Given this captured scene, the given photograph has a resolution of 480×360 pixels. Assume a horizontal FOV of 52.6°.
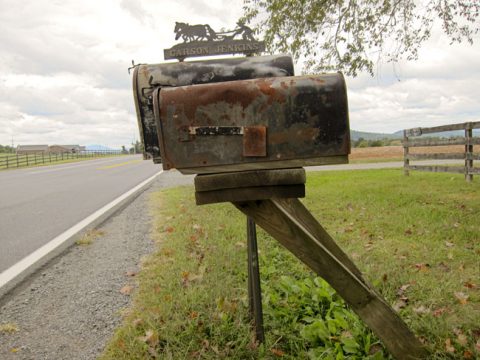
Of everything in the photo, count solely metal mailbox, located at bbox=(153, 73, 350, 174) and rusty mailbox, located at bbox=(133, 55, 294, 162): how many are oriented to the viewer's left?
2

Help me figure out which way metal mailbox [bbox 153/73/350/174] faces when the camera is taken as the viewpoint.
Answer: facing to the left of the viewer

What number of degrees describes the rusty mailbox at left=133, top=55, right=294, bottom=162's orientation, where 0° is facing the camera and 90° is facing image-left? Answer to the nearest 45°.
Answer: approximately 90°
